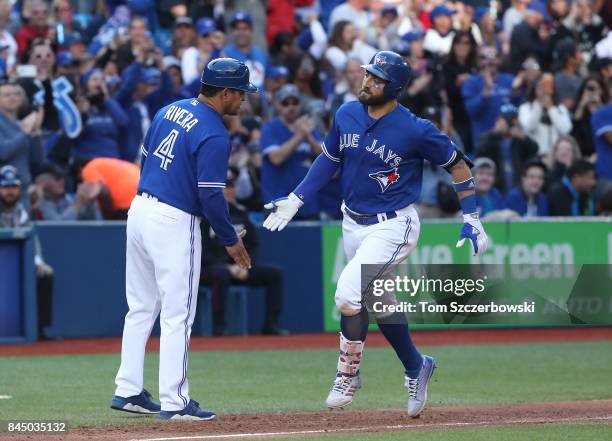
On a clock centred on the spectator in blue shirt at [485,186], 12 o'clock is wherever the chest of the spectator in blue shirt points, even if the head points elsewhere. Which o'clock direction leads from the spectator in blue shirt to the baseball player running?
The baseball player running is roughly at 12 o'clock from the spectator in blue shirt.

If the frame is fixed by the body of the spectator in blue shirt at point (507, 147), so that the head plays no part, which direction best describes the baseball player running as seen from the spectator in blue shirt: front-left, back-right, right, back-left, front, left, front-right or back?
front

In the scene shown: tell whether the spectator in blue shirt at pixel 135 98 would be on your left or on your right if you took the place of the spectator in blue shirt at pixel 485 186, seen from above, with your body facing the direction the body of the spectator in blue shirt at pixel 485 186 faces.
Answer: on your right

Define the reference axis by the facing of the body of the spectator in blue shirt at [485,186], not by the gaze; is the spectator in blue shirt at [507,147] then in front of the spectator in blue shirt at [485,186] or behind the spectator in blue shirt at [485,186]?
behind

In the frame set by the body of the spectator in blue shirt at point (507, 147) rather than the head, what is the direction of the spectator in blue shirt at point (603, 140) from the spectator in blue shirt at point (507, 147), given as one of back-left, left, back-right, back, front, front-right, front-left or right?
left

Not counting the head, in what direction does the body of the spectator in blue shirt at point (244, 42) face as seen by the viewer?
toward the camera

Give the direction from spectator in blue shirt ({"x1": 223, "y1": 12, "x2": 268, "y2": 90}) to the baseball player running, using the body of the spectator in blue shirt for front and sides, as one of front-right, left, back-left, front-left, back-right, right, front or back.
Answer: front

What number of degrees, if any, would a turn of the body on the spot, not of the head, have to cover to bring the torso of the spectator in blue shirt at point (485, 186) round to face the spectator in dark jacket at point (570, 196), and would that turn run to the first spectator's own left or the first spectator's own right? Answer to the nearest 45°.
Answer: approximately 135° to the first spectator's own left

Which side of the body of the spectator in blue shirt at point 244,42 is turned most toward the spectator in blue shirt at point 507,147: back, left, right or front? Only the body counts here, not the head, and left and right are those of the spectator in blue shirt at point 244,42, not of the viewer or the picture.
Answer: left

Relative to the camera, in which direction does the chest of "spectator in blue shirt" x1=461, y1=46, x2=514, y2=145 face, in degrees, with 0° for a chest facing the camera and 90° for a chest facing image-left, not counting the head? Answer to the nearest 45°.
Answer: approximately 0°

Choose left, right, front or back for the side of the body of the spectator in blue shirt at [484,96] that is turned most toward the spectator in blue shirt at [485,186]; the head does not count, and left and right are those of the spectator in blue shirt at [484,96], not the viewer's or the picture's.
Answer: front

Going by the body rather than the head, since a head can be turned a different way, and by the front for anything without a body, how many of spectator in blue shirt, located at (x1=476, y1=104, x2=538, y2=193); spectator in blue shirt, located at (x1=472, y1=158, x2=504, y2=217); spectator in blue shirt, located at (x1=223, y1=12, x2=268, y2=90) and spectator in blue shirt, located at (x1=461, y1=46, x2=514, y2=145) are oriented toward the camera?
4

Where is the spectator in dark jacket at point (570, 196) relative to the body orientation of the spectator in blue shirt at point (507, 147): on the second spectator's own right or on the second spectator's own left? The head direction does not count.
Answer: on the second spectator's own left

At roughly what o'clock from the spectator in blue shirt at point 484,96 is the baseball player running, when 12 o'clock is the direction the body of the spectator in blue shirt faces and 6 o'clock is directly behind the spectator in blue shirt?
The baseball player running is roughly at 12 o'clock from the spectator in blue shirt.
